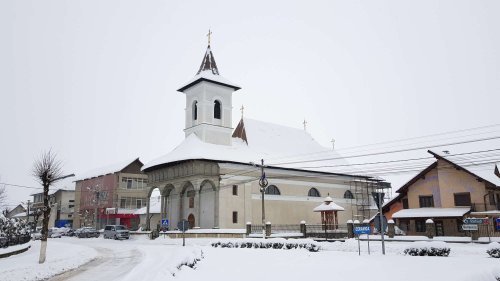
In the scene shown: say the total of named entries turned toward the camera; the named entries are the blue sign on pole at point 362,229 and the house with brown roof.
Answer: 2

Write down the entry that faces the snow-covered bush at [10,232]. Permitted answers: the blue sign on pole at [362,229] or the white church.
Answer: the white church

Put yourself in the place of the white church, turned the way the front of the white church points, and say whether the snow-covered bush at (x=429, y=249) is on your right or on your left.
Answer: on your left

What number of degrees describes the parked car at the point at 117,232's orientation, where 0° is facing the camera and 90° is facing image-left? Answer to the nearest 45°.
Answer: approximately 315°

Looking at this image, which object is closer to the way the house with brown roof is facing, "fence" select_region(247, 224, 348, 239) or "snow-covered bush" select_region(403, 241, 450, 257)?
the snow-covered bush

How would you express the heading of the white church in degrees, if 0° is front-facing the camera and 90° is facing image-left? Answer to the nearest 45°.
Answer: approximately 45°

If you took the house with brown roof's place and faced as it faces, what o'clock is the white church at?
The white church is roughly at 3 o'clock from the house with brown roof.

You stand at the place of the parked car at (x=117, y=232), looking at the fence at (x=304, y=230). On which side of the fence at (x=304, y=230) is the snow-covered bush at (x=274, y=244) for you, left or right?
right

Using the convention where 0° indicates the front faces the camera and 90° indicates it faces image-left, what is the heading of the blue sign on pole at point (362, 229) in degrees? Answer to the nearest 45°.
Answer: approximately 0°

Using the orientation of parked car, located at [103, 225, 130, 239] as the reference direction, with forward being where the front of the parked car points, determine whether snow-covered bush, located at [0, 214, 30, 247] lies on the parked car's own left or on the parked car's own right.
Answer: on the parked car's own right
